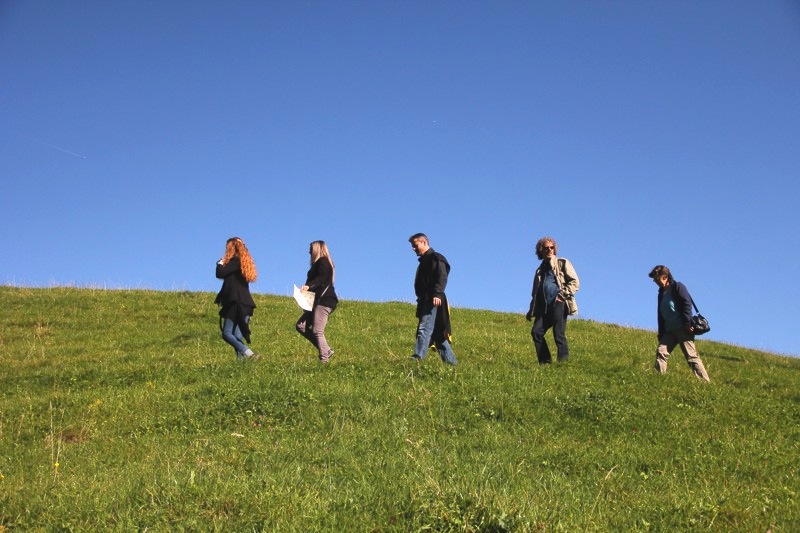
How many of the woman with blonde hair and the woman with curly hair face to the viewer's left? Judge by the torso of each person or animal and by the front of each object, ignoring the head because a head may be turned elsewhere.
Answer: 2

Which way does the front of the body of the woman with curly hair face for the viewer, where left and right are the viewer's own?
facing to the left of the viewer

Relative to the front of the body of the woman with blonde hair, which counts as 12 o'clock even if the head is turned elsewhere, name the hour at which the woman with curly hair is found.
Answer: The woman with curly hair is roughly at 1 o'clock from the woman with blonde hair.

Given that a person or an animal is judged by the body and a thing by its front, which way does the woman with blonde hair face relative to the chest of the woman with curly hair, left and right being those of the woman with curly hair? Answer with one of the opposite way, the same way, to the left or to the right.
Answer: the same way

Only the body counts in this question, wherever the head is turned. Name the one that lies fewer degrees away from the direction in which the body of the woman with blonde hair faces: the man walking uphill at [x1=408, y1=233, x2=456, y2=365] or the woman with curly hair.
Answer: the woman with curly hair

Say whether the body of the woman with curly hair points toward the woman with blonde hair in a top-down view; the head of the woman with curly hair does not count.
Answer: no

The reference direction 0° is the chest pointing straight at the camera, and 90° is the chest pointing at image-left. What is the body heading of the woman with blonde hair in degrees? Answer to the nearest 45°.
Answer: approximately 90°

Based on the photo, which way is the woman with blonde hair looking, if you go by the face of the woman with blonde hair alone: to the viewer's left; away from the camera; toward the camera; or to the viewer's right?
to the viewer's left

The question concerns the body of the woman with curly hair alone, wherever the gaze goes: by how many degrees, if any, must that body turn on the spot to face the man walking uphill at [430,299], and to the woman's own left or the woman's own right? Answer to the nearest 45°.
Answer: approximately 135° to the woman's own left
